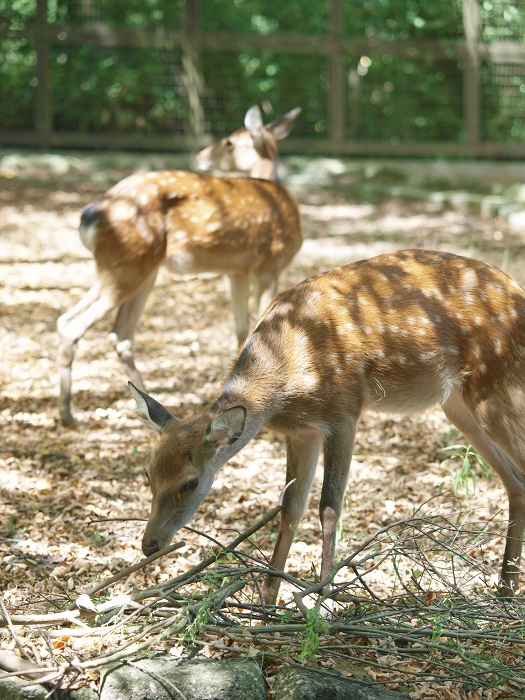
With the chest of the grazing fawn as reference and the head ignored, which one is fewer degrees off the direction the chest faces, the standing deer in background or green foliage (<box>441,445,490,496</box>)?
the standing deer in background

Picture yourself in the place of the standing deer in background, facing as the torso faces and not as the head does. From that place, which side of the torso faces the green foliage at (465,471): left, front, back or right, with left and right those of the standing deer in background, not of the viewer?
right

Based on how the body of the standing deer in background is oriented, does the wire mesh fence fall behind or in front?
in front

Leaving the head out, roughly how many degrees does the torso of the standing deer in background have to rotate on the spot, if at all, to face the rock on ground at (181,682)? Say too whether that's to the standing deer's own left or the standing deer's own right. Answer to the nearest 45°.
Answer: approximately 135° to the standing deer's own right

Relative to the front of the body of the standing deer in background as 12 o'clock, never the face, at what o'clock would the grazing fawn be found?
The grazing fawn is roughly at 4 o'clock from the standing deer in background.

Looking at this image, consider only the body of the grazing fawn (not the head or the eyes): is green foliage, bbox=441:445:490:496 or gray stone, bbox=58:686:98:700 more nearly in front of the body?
the gray stone

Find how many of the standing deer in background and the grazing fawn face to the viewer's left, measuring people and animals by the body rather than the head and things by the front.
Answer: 1

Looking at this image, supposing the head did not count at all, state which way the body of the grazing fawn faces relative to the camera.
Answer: to the viewer's left

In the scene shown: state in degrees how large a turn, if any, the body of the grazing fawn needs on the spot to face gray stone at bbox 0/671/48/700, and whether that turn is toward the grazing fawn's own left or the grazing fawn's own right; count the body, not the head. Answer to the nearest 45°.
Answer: approximately 45° to the grazing fawn's own left

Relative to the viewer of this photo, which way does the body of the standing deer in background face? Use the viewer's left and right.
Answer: facing away from the viewer and to the right of the viewer
